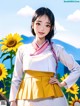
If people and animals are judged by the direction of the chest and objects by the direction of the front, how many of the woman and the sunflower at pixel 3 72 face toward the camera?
2

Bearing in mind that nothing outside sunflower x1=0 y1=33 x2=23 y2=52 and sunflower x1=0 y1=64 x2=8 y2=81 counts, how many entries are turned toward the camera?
2

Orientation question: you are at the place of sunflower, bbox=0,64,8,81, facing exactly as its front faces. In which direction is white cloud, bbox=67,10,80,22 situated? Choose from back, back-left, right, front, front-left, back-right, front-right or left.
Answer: left

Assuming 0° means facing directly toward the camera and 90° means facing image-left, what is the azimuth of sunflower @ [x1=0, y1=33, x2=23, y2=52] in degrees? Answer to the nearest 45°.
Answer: approximately 0°

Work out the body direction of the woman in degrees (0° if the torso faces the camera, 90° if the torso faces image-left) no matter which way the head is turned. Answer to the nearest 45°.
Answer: approximately 0°
